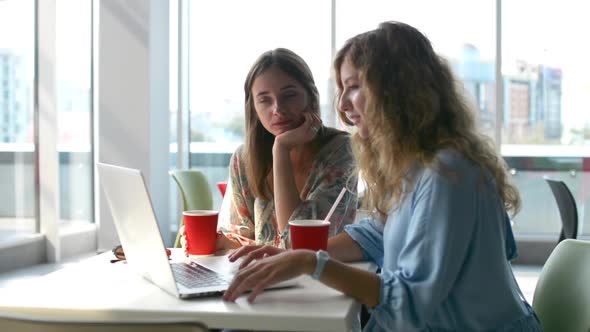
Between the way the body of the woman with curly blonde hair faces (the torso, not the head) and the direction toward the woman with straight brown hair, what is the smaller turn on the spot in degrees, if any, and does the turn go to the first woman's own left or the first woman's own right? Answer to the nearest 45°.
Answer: approximately 45° to the first woman's own right

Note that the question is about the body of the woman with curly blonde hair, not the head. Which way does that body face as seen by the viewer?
to the viewer's left

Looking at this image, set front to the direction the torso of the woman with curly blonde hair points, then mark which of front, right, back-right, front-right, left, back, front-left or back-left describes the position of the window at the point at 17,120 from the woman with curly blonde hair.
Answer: front-right

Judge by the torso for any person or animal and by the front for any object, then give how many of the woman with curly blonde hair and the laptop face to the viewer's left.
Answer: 1

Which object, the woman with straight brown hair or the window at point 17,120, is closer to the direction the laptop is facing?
the woman with straight brown hair

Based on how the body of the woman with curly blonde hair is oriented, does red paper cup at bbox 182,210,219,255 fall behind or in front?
in front

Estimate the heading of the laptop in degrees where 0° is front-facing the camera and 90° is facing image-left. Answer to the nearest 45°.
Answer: approximately 225°

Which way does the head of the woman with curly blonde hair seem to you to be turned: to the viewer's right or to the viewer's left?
to the viewer's left
